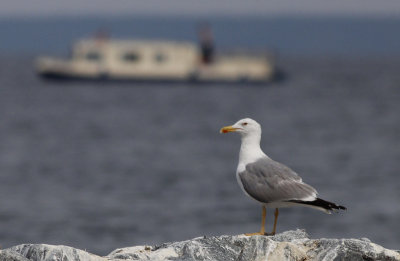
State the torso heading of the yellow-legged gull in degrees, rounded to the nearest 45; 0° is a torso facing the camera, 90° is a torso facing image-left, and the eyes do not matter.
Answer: approximately 90°
